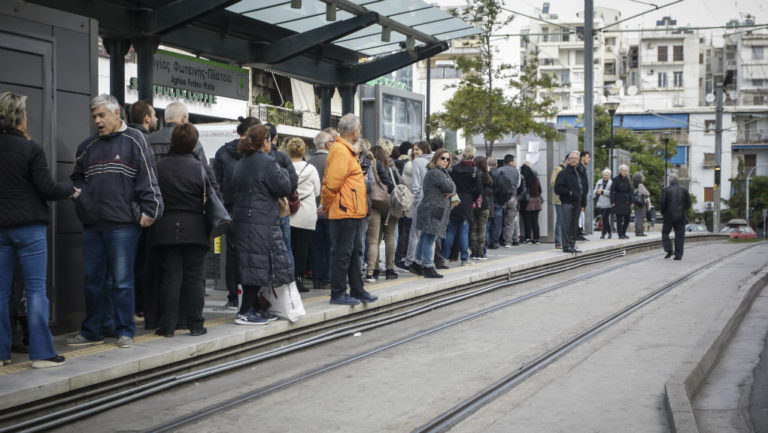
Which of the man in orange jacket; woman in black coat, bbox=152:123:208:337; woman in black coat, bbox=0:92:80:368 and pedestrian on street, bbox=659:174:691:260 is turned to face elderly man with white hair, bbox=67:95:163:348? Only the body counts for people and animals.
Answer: woman in black coat, bbox=0:92:80:368

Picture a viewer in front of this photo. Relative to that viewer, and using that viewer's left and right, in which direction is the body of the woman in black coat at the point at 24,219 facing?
facing away from the viewer and to the right of the viewer

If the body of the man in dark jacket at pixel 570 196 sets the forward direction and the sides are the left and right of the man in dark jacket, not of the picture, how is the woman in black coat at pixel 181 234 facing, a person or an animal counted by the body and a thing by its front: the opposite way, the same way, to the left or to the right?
the opposite way

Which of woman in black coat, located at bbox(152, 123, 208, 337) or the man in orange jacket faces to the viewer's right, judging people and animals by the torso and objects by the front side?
the man in orange jacket

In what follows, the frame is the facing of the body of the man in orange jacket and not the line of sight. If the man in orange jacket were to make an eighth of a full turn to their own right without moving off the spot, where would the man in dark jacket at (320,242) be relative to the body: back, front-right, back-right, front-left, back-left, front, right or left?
back-left

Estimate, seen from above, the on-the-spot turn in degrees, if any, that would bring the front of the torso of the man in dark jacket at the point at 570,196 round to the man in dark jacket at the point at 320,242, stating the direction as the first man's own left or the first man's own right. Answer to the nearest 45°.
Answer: approximately 90° to the first man's own right

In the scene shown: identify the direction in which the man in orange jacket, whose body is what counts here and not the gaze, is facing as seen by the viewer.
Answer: to the viewer's right

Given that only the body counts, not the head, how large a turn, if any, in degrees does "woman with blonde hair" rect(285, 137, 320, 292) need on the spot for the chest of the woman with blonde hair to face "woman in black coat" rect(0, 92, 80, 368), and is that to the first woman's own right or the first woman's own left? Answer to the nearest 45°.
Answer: approximately 180°

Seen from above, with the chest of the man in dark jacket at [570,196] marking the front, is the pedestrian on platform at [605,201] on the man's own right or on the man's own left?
on the man's own left

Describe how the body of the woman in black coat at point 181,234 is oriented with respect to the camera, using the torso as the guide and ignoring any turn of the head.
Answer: away from the camera

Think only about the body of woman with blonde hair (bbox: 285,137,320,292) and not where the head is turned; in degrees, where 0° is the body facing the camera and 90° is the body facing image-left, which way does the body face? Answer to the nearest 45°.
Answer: approximately 225°

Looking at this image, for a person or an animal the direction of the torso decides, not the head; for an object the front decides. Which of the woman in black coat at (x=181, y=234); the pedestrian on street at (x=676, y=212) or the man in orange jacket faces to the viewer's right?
the man in orange jacket

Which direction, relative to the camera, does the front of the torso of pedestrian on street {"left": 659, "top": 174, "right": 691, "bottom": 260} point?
away from the camera
